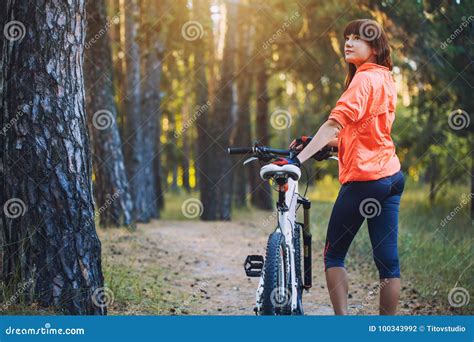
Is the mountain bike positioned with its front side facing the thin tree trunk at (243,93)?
yes

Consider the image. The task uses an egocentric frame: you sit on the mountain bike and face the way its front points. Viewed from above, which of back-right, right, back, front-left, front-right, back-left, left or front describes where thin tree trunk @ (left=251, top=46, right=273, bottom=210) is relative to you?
front

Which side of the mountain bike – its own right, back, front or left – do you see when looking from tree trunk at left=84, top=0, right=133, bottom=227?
front

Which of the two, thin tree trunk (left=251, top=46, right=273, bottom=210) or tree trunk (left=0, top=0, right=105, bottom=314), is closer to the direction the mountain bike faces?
the thin tree trunk

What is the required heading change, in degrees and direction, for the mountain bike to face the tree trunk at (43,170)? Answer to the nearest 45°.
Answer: approximately 45° to its left

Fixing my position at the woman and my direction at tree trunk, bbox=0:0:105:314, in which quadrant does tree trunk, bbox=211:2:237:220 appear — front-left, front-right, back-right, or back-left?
front-right

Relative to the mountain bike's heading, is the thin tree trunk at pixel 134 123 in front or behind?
in front

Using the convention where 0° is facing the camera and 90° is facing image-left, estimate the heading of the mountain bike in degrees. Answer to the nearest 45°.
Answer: approximately 180°

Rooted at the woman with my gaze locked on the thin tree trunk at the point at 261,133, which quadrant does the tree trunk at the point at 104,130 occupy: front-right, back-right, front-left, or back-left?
front-left

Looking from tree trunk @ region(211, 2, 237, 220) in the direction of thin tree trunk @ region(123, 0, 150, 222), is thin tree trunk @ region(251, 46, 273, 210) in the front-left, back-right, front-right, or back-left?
back-right

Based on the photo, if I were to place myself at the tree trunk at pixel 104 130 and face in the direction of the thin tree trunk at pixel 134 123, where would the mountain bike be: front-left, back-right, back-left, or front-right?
back-right

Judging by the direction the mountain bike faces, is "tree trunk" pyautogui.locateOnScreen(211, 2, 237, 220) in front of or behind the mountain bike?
in front
